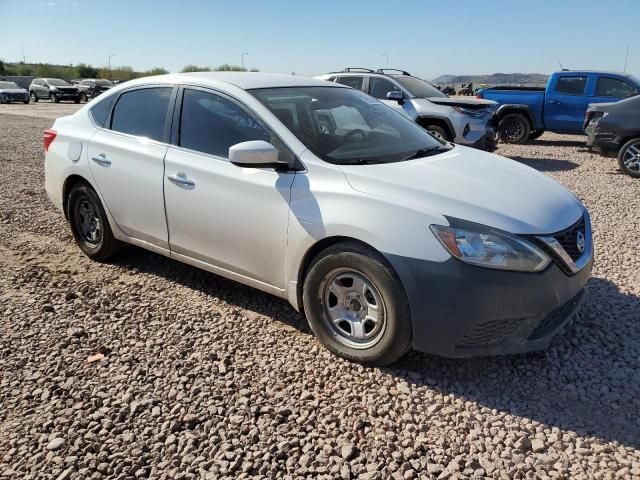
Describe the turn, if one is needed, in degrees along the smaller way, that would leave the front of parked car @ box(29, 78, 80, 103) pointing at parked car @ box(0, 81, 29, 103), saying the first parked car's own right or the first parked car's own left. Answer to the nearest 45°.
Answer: approximately 90° to the first parked car's own right

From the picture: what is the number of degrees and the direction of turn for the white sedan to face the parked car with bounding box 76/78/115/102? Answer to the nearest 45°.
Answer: approximately 180°

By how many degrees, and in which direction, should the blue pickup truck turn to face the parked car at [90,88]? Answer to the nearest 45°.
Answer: approximately 135° to its left

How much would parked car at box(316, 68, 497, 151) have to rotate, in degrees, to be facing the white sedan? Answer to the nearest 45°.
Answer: approximately 45° to its right

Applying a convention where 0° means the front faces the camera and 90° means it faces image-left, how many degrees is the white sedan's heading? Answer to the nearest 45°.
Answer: approximately 315°

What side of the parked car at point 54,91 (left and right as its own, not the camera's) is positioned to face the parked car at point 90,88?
left

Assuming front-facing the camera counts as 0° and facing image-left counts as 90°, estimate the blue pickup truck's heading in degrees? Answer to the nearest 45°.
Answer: approximately 270°

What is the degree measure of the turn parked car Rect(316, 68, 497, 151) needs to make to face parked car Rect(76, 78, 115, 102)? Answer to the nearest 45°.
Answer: approximately 180°

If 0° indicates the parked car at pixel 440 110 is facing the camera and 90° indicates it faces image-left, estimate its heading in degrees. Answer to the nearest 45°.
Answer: approximately 315°
